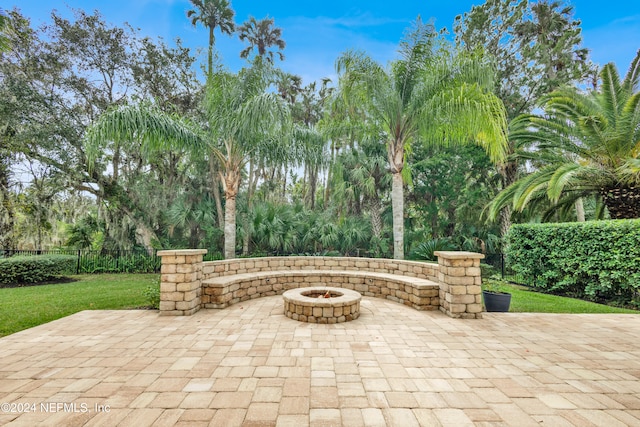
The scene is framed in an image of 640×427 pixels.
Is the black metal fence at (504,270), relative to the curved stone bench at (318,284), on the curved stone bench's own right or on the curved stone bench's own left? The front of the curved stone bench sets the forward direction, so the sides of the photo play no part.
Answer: on the curved stone bench's own left

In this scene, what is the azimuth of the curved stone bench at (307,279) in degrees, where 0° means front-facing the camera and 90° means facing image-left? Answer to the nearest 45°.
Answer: approximately 0°

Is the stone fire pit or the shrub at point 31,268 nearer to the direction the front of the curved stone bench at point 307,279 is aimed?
the stone fire pit

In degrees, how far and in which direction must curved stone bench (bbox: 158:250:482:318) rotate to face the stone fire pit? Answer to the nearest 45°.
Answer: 0° — it already faces it

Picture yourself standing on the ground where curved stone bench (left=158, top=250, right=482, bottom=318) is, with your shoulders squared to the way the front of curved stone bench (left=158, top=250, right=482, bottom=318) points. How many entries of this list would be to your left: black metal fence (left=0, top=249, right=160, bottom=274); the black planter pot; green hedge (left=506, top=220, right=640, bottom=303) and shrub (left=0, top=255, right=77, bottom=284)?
2

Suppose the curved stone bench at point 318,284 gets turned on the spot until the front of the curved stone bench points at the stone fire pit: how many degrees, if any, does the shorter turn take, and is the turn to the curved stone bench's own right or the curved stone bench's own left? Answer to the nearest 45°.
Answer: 0° — it already faces it

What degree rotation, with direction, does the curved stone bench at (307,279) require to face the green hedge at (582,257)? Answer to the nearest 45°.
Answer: approximately 90° to its left

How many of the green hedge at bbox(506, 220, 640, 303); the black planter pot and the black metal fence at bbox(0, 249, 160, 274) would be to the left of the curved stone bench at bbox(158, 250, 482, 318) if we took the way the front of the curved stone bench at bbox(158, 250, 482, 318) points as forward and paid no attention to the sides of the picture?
2

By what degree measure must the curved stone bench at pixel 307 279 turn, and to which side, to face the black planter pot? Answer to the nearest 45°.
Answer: approximately 90° to its left

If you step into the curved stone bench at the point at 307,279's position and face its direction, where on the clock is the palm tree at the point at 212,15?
The palm tree is roughly at 5 o'clock from the curved stone bench.

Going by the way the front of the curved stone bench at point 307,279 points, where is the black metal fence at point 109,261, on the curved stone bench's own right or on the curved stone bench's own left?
on the curved stone bench's own right

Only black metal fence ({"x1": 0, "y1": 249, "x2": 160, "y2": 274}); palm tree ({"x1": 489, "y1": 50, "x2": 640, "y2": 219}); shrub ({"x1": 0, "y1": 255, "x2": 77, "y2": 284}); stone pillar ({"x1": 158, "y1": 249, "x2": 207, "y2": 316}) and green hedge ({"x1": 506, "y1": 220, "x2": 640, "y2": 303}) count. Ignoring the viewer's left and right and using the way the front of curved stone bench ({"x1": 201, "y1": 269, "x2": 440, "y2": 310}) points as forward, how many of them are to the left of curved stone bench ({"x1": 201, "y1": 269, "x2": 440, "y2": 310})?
2
